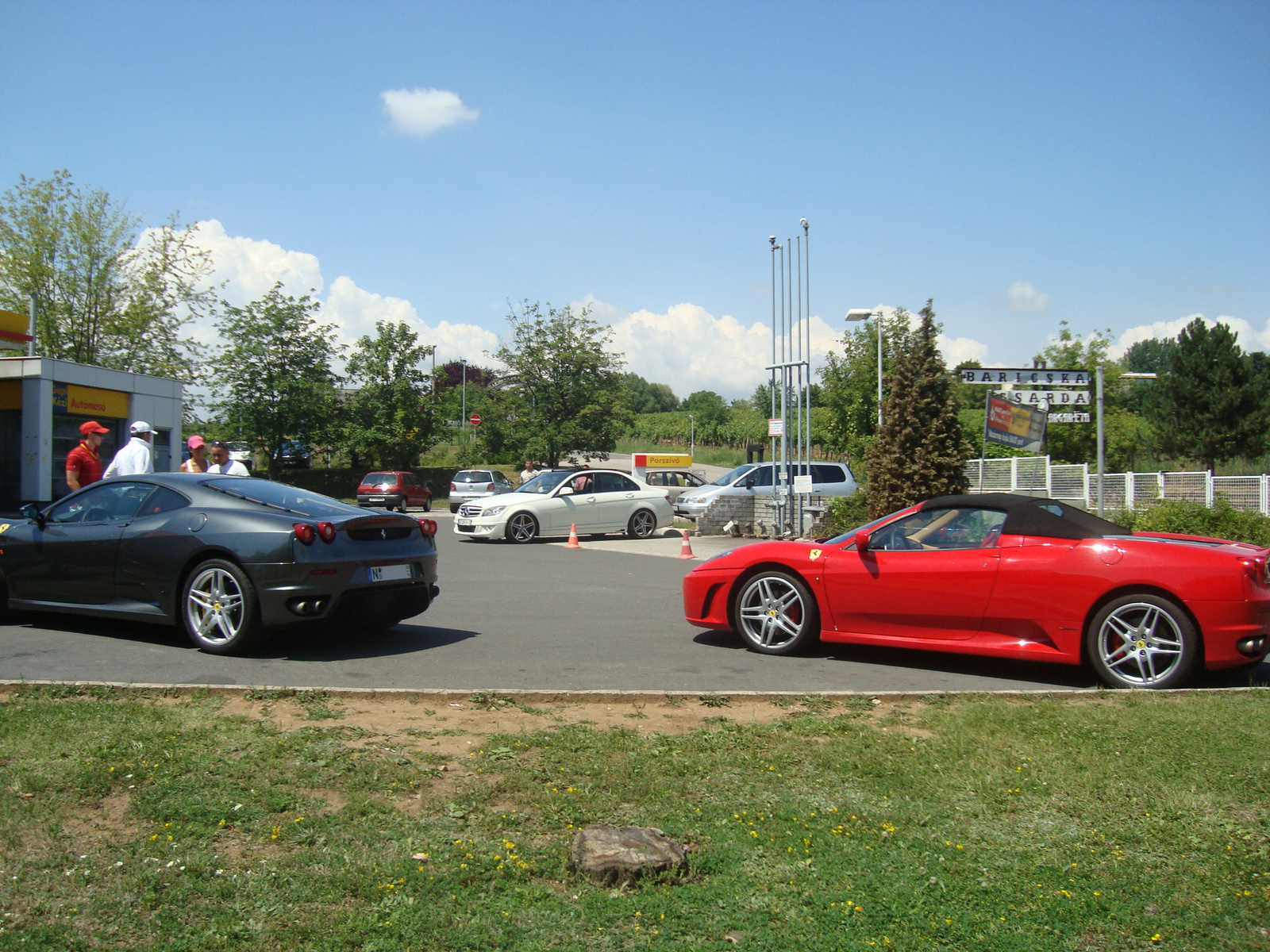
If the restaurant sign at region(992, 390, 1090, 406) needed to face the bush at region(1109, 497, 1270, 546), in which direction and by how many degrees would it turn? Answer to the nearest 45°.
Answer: approximately 45° to its left

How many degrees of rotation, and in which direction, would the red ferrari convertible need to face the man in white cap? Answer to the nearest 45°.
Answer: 0° — it already faces them

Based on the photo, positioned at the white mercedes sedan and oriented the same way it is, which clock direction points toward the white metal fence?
The white metal fence is roughly at 7 o'clock from the white mercedes sedan.

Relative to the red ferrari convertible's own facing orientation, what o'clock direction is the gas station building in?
The gas station building is roughly at 1 o'clock from the red ferrari convertible.

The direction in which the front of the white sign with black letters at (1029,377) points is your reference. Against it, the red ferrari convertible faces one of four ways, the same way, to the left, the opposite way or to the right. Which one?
to the right

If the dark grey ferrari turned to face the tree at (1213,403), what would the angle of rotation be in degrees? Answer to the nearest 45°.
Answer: approximately 90° to its right

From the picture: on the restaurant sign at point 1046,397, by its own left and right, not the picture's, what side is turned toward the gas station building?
right

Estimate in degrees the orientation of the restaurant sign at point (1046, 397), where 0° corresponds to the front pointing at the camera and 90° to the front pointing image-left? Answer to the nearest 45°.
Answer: approximately 0°

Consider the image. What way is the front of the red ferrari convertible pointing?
to the viewer's left

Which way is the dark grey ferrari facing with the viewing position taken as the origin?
facing away from the viewer and to the left of the viewer
